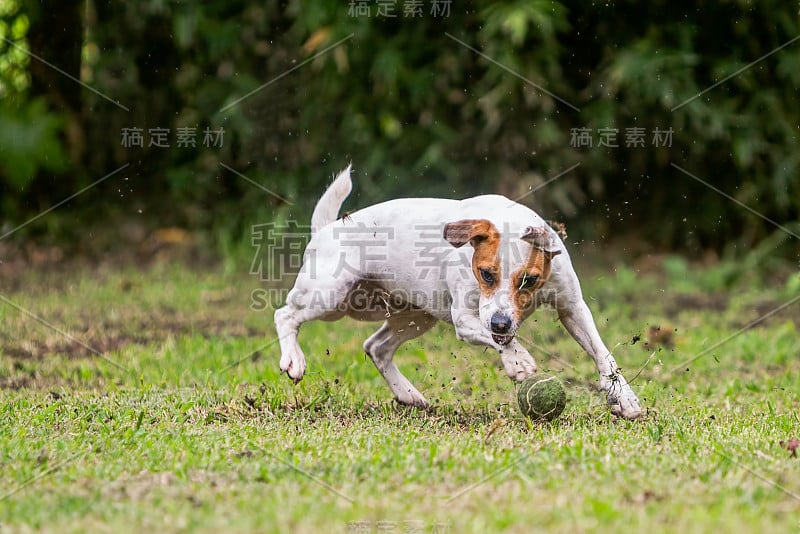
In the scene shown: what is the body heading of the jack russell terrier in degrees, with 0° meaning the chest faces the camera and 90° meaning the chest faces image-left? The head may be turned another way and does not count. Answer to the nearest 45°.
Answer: approximately 315°

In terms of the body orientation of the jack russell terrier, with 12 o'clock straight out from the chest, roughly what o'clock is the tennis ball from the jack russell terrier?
The tennis ball is roughly at 12 o'clock from the jack russell terrier.
